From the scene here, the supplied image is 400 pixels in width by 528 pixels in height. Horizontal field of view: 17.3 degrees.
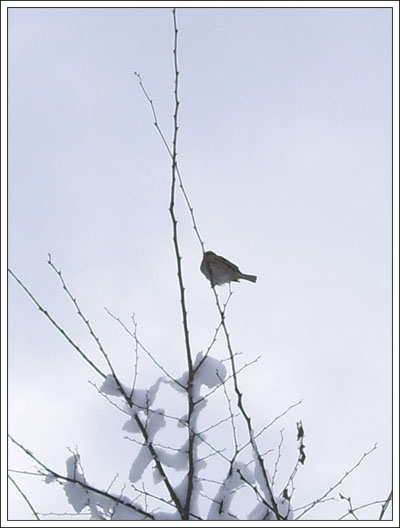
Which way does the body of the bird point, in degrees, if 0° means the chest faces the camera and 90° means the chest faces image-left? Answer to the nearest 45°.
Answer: approximately 90°
